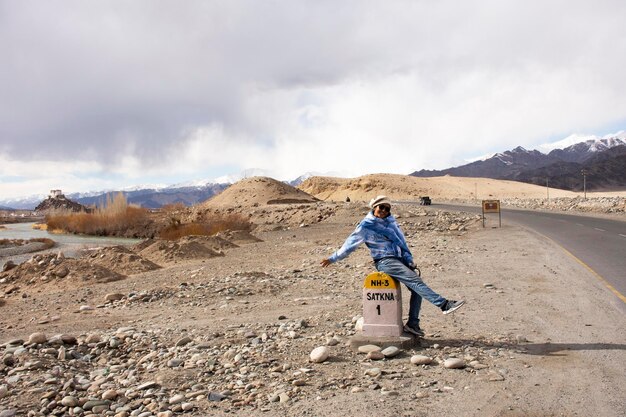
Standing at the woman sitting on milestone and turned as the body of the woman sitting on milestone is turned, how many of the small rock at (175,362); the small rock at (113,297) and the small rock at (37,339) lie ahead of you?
0

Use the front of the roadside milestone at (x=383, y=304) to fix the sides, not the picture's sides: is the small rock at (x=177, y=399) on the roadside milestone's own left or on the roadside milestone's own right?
on the roadside milestone's own right

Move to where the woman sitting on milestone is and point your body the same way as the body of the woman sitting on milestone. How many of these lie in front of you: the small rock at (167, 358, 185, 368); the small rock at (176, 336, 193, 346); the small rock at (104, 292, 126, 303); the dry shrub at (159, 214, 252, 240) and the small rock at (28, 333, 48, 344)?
0

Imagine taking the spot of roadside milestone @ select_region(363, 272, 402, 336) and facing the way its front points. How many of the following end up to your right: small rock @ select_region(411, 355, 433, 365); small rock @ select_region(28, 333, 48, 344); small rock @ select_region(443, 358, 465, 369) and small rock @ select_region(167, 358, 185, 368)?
2

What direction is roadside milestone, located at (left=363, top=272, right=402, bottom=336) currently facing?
toward the camera

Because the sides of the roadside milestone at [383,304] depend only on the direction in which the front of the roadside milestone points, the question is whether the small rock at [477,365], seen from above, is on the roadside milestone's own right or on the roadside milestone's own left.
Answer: on the roadside milestone's own left

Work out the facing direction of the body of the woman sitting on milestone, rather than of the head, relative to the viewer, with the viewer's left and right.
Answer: facing the viewer and to the right of the viewer

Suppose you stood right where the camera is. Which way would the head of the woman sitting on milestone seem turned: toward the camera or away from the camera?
toward the camera

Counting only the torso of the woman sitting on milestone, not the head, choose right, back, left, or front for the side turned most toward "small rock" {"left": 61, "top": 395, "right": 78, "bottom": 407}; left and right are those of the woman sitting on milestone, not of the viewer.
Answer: right

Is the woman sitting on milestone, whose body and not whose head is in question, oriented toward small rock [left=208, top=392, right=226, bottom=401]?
no

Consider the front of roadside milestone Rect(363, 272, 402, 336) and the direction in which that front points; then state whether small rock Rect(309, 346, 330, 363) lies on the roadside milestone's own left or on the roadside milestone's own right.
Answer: on the roadside milestone's own right

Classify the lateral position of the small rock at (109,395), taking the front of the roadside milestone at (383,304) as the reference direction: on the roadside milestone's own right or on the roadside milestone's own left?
on the roadside milestone's own right
